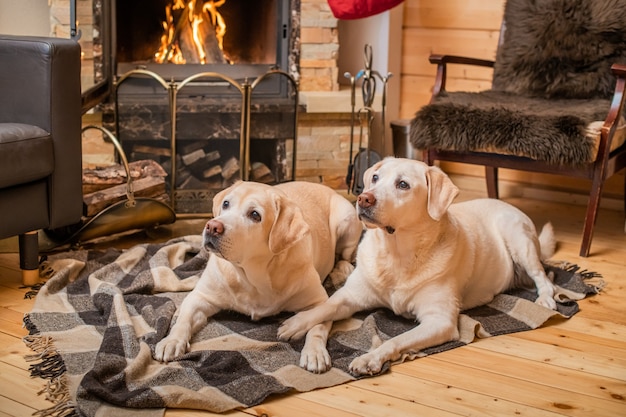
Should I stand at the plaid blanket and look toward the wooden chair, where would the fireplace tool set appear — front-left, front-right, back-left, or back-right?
front-left

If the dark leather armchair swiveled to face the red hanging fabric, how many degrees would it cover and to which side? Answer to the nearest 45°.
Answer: approximately 90° to its left

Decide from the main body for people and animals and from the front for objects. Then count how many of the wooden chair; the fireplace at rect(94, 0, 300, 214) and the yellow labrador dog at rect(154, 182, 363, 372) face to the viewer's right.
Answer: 0

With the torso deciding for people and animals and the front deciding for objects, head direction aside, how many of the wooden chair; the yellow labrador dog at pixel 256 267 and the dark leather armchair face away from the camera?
0

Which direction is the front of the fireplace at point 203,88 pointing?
toward the camera

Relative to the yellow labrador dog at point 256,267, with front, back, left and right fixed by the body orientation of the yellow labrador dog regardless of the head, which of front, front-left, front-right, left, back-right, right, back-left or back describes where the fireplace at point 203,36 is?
back-right

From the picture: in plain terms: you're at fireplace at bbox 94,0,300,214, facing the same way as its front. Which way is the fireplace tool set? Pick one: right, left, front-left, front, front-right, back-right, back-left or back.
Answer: left

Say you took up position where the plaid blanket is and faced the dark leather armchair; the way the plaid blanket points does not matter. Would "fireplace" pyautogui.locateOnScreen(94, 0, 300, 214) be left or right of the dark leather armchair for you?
right

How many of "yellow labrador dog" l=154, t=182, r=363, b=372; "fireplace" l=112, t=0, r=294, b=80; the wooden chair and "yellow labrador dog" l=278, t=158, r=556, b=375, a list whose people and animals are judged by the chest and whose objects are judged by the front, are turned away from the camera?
0

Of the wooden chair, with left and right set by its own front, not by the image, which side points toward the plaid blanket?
front

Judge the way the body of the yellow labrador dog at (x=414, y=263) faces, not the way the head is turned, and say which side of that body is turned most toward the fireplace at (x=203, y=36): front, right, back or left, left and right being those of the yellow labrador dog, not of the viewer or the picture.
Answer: right

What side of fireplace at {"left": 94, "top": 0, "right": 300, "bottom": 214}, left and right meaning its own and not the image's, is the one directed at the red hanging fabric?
left

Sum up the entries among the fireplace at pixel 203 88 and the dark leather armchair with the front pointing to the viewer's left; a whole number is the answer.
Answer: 0

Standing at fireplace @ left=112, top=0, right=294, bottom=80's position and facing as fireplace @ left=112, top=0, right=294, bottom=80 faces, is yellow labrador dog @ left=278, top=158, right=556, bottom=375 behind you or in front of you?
in front
